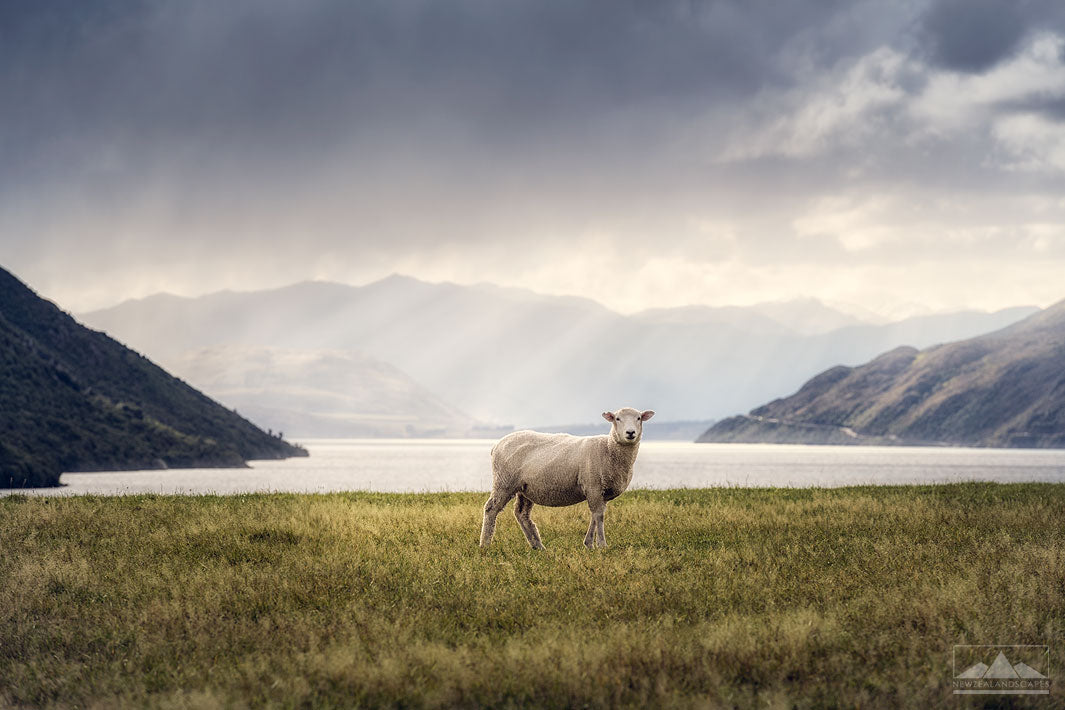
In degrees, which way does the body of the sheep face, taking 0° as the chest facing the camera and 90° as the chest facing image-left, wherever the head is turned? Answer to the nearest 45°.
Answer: approximately 270°
